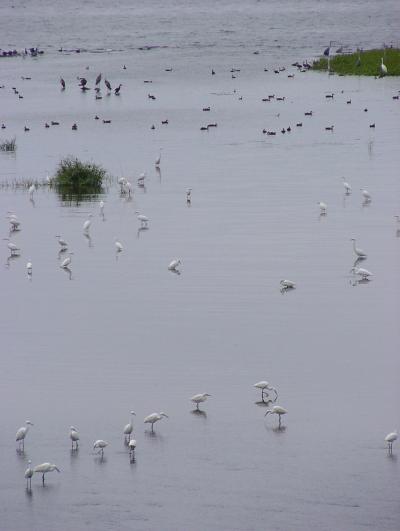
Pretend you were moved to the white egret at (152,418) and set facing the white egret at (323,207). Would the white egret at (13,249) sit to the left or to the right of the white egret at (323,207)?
left

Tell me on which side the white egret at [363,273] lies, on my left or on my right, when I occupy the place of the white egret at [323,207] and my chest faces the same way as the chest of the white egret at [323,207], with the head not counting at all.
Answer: on my left

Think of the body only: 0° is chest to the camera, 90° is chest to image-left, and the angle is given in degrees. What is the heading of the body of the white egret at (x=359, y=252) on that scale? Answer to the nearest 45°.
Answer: approximately 90°

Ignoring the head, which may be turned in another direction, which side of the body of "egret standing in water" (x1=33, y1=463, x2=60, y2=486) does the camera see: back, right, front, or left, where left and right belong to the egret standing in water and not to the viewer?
right

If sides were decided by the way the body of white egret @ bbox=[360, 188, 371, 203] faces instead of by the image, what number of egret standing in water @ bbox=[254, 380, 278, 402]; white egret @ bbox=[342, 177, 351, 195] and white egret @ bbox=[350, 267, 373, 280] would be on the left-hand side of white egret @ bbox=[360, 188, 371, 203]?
2

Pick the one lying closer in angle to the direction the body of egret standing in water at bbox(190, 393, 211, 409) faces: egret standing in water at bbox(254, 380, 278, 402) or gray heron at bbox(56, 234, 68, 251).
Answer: the egret standing in water

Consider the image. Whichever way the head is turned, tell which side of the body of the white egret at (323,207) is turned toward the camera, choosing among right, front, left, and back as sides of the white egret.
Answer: left

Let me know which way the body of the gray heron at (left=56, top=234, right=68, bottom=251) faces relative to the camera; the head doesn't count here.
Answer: to the viewer's left
